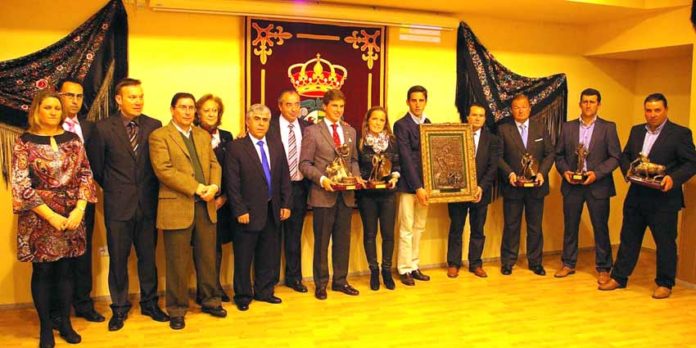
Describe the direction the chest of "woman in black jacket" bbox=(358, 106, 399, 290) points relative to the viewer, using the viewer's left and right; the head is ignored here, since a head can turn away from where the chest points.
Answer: facing the viewer

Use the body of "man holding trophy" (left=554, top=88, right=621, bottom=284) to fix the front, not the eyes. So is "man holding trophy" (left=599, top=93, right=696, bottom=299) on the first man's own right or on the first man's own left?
on the first man's own left

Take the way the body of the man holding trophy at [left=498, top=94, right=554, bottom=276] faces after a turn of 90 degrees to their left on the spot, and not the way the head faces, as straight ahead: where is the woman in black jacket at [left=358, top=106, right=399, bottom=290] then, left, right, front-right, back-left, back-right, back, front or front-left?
back-right

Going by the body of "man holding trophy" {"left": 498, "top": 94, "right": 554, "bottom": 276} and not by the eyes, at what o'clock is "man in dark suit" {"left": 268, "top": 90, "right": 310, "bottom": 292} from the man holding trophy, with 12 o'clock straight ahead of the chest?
The man in dark suit is roughly at 2 o'clock from the man holding trophy.

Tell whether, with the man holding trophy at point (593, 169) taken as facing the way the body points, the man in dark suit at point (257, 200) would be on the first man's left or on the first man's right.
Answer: on the first man's right

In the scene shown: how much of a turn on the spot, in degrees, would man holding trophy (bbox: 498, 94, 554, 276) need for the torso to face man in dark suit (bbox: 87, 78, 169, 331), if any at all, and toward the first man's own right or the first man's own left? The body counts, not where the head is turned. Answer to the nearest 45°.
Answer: approximately 45° to the first man's own right

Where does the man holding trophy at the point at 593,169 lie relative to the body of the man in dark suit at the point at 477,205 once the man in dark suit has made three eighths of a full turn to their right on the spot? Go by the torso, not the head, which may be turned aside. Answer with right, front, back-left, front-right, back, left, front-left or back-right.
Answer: back-right

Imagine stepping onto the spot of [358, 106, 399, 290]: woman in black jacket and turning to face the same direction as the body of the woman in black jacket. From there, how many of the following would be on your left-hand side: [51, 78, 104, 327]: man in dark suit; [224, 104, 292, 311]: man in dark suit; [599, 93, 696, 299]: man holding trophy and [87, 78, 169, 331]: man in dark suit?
1

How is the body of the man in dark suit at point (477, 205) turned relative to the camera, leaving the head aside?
toward the camera

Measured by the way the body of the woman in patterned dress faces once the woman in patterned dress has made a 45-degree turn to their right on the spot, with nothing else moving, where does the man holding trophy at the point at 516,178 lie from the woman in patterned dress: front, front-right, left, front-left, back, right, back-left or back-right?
left

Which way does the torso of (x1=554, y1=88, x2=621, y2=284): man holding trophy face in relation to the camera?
toward the camera

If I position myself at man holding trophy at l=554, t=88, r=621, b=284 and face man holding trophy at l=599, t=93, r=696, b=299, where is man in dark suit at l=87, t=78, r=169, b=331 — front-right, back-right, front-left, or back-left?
back-right
